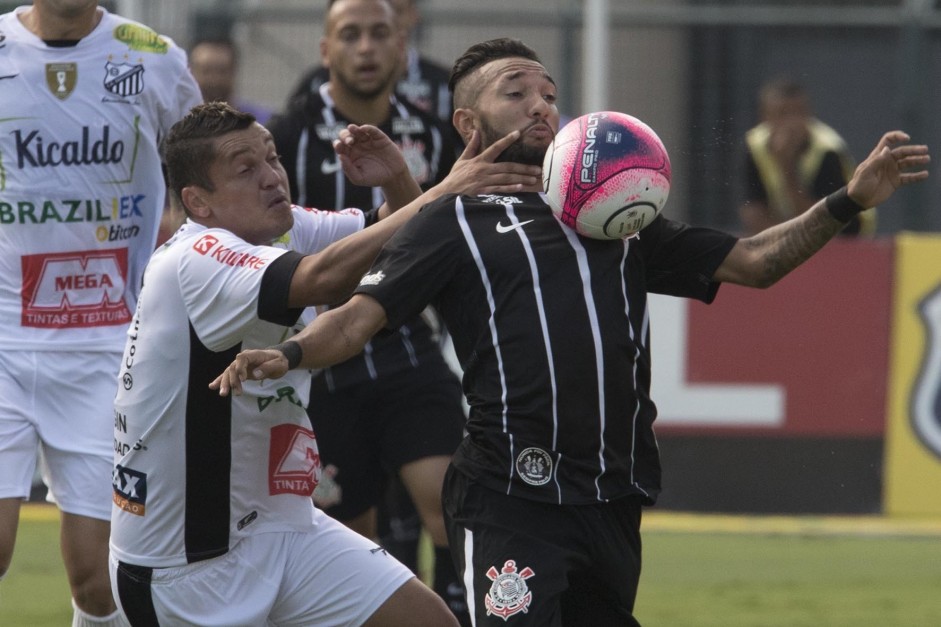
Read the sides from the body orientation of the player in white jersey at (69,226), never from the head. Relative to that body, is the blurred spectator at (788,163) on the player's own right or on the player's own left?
on the player's own left

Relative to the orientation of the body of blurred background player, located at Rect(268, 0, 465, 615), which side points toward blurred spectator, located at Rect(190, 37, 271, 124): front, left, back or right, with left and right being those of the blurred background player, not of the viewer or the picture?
back

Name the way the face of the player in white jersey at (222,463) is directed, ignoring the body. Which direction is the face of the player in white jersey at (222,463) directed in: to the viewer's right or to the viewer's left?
to the viewer's right

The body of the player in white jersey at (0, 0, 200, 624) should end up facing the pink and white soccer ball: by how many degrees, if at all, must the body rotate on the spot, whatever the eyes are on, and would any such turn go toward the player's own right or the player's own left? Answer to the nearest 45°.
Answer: approximately 45° to the player's own left

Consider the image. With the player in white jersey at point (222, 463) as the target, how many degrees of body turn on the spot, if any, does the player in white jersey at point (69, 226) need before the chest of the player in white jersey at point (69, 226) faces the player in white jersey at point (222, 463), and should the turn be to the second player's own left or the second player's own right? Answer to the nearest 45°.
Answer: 0° — they already face them

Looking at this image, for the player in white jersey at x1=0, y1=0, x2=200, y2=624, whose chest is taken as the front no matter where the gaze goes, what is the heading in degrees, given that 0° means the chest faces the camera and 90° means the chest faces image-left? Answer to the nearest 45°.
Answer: approximately 0°
